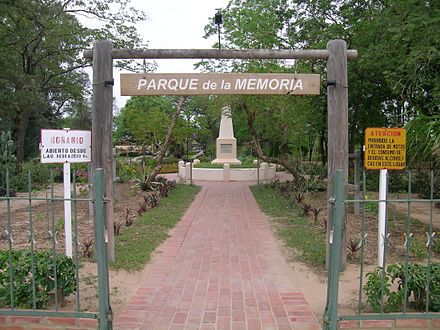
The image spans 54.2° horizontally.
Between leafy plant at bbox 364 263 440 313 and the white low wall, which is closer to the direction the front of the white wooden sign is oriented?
the leafy plant

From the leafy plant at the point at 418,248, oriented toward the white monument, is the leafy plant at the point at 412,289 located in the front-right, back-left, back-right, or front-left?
back-left

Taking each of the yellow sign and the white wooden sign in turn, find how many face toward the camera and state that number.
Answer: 2

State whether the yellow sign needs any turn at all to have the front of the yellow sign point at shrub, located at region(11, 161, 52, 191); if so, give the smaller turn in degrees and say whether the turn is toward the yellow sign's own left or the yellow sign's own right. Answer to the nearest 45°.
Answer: approximately 135° to the yellow sign's own right

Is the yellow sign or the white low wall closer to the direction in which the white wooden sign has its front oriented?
the yellow sign

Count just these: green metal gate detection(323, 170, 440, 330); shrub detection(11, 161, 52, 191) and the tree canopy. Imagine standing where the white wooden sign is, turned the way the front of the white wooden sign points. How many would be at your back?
2

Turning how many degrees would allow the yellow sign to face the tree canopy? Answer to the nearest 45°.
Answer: approximately 135° to its right

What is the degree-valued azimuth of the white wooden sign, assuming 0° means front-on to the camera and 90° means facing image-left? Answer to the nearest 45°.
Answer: approximately 0°
